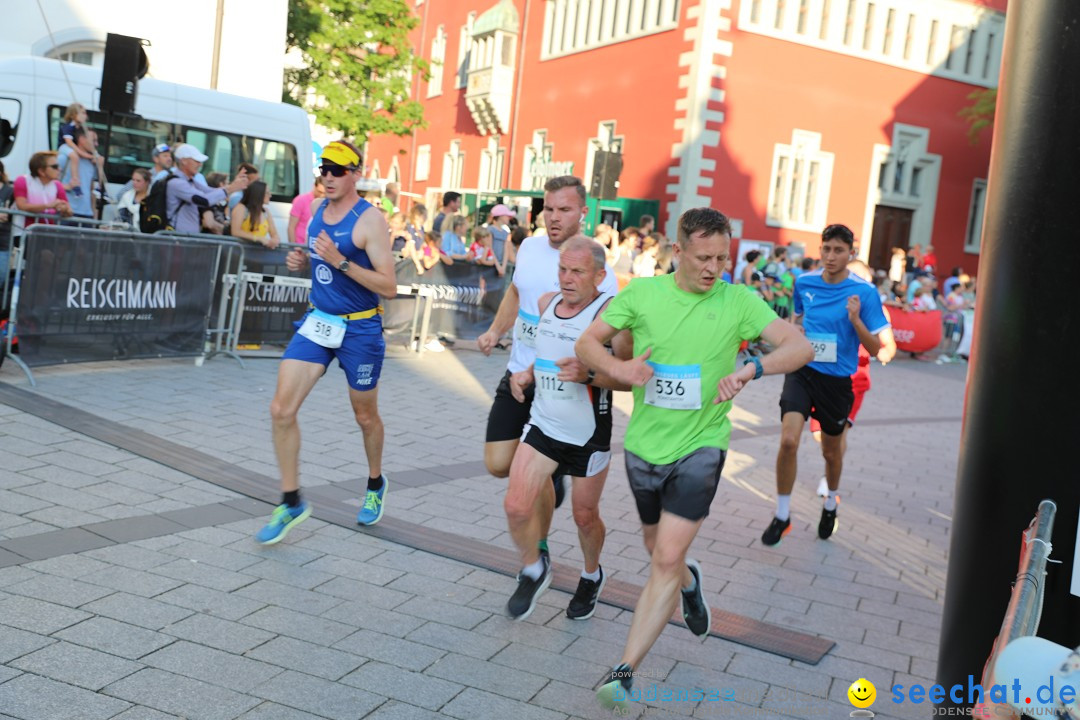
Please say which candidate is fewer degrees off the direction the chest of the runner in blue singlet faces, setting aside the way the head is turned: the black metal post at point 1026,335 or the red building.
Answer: the black metal post

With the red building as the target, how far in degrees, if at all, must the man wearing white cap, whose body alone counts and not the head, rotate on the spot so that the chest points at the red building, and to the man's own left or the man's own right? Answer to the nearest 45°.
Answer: approximately 45° to the man's own left

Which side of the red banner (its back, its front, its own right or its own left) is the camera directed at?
front

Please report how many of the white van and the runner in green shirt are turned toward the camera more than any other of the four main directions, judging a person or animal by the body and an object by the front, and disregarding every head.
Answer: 1

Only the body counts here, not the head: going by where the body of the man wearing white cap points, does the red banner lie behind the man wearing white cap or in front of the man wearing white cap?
in front

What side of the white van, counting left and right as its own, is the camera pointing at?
left

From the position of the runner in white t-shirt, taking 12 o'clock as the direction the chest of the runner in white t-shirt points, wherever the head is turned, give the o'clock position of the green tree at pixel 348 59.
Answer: The green tree is roughly at 4 o'clock from the runner in white t-shirt.

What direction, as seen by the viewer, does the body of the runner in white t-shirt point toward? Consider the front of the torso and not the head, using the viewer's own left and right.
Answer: facing the viewer and to the left of the viewer

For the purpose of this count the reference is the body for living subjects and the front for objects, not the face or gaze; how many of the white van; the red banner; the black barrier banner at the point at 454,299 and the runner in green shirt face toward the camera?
3

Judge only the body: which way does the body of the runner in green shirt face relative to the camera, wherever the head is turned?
toward the camera

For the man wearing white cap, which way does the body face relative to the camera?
to the viewer's right

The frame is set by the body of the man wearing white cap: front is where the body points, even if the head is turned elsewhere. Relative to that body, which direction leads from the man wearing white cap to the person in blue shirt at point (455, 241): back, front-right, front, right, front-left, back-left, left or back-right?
front-left

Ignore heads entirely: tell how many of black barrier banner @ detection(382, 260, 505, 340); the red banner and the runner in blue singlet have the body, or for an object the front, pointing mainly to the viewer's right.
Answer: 0

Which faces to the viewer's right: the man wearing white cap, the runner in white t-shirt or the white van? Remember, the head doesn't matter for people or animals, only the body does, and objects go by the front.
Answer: the man wearing white cap

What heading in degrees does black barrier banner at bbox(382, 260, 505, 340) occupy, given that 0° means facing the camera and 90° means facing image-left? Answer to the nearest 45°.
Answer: approximately 0°
